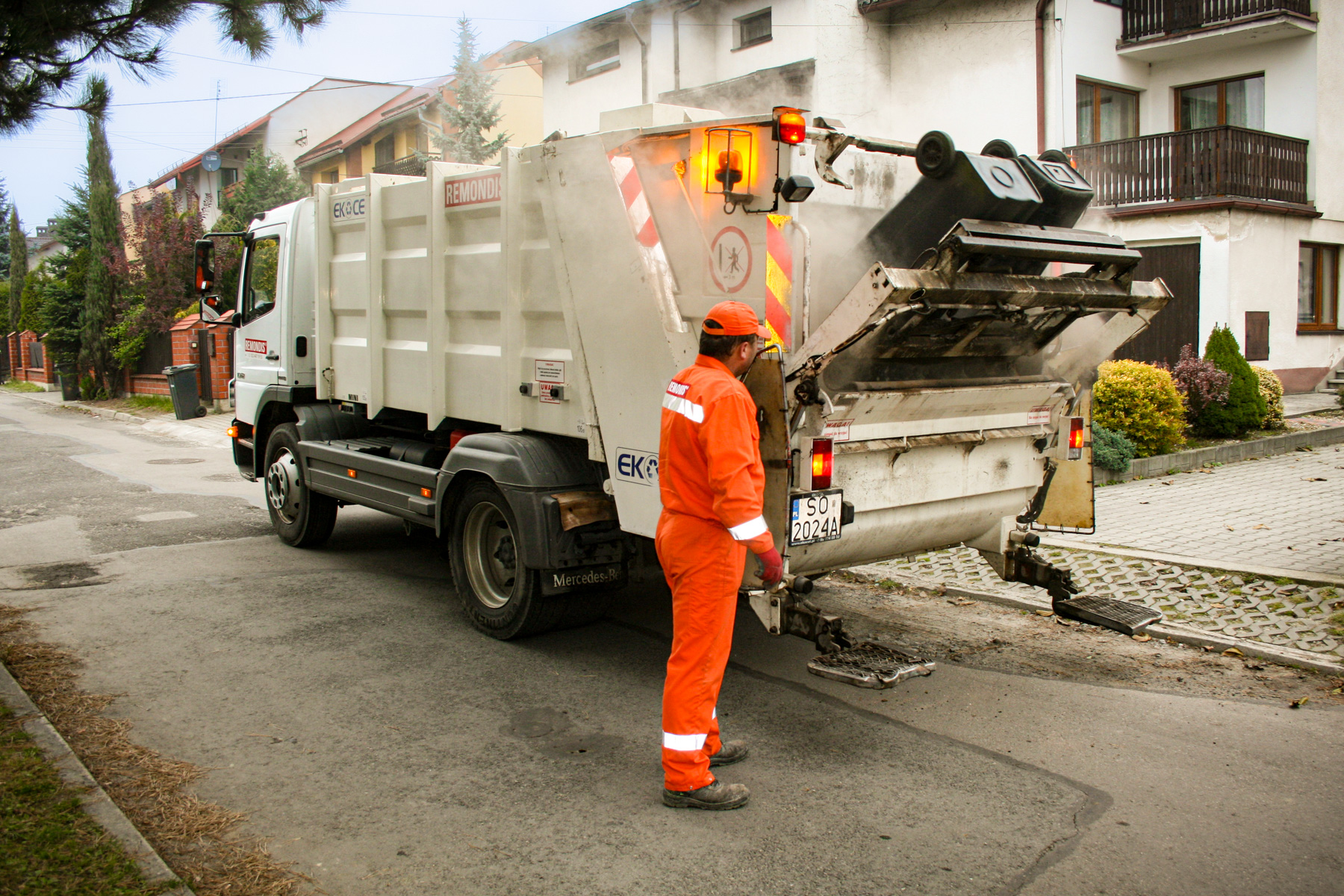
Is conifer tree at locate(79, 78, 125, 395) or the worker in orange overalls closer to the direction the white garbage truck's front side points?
the conifer tree

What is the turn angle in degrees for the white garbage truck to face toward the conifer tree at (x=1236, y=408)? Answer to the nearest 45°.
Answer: approximately 90° to its right

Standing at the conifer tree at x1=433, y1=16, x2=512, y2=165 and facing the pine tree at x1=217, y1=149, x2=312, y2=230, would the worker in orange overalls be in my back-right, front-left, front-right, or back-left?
back-left

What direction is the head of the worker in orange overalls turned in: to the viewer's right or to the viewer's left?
to the viewer's right

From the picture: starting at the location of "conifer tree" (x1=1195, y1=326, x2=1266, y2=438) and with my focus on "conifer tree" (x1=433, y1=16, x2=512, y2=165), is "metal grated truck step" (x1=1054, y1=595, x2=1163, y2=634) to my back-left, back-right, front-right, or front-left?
back-left

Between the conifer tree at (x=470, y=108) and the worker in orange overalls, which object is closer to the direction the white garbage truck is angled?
the conifer tree

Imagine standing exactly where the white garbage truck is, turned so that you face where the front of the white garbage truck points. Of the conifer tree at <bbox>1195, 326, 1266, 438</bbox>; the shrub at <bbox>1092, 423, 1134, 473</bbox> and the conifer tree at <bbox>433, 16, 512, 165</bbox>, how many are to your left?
0

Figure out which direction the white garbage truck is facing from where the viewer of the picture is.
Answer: facing away from the viewer and to the left of the viewer

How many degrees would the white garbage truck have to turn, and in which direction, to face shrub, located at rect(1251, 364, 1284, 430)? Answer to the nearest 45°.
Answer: approximately 90° to its right

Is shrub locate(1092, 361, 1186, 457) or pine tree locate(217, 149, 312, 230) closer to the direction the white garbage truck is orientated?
the pine tree

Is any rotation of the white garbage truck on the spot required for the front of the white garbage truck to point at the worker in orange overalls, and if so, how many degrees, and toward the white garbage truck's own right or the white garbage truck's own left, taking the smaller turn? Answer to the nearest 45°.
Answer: approximately 135° to the white garbage truck's own left

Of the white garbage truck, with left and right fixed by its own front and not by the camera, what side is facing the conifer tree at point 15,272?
front
